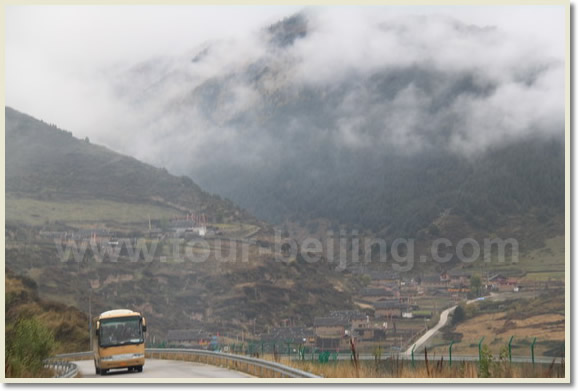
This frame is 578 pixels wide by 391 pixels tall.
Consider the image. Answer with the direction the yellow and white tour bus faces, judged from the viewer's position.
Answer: facing the viewer

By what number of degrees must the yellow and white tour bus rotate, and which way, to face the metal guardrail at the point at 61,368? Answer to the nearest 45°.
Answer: approximately 90° to its right
